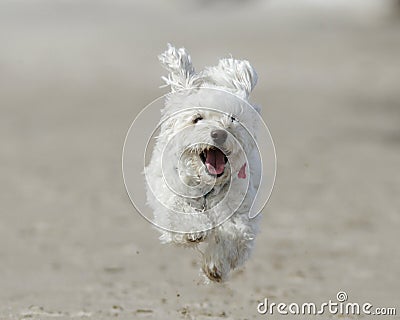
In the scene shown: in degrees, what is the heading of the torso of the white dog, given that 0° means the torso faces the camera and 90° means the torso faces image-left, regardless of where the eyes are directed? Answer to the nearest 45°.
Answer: approximately 0°
